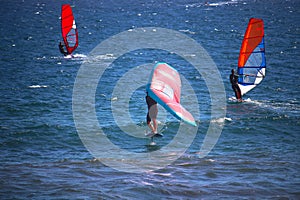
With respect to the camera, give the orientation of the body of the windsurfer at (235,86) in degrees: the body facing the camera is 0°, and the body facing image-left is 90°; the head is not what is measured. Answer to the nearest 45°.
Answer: approximately 270°

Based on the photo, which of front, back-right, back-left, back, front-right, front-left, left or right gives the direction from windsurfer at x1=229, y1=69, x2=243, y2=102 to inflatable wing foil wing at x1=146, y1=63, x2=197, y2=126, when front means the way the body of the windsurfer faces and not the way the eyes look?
right
